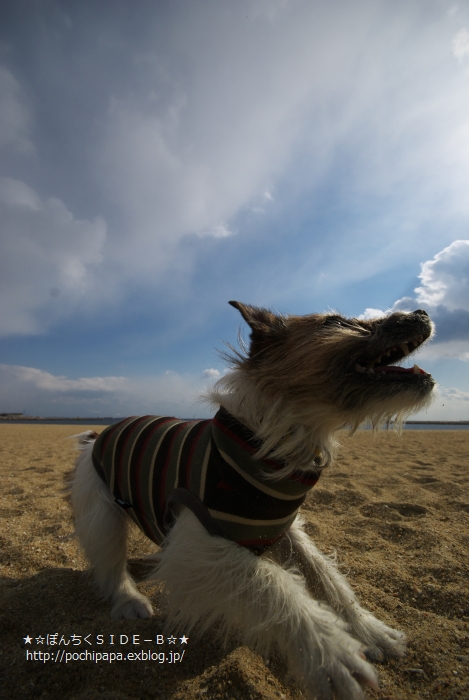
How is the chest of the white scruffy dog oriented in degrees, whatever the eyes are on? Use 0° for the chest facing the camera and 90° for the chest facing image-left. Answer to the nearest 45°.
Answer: approximately 315°
